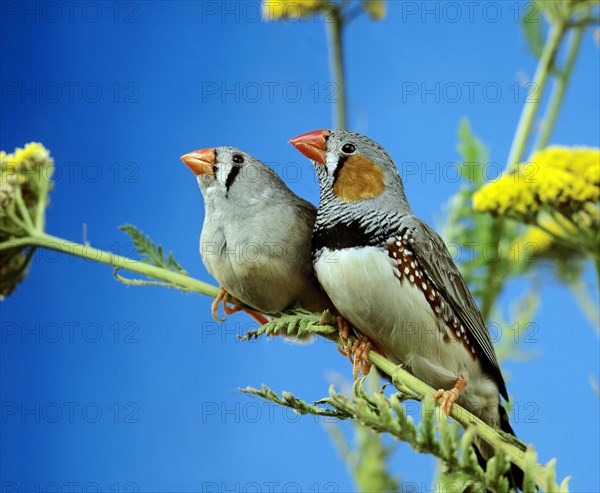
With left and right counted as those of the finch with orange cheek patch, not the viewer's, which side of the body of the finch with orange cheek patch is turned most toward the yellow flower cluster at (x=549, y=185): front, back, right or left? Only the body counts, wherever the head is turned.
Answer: back

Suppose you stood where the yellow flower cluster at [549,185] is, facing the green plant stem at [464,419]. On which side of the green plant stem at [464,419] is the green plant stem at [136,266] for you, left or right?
right

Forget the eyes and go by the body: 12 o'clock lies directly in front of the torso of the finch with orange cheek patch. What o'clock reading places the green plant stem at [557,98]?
The green plant stem is roughly at 5 o'clock from the finch with orange cheek patch.

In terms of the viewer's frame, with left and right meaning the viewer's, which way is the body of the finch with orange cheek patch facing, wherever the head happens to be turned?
facing the viewer and to the left of the viewer

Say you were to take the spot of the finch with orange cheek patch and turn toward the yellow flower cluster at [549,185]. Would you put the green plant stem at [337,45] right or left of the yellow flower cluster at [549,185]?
left

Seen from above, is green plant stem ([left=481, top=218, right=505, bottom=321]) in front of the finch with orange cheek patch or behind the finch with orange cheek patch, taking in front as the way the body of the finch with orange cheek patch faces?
behind

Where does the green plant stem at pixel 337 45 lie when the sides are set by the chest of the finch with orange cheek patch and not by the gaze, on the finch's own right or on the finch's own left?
on the finch's own right
